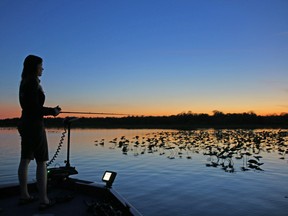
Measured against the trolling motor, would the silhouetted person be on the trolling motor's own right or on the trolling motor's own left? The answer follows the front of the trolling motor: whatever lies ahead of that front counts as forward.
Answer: on the trolling motor's own right

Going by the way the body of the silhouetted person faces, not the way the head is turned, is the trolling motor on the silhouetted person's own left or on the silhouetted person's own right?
on the silhouetted person's own left

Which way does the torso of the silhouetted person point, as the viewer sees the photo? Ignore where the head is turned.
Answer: to the viewer's right

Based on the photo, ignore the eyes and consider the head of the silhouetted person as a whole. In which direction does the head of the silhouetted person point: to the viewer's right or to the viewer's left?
to the viewer's right
